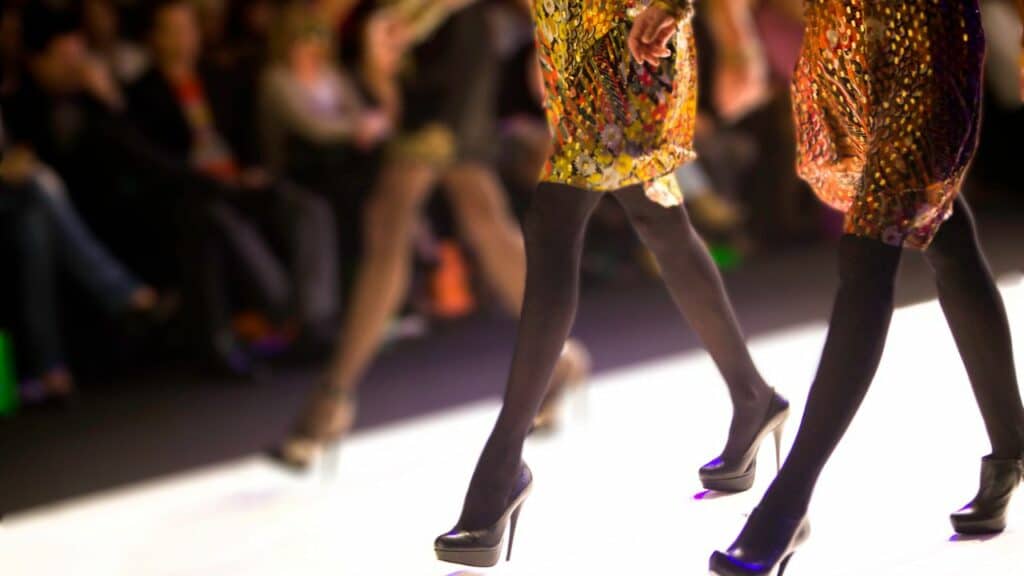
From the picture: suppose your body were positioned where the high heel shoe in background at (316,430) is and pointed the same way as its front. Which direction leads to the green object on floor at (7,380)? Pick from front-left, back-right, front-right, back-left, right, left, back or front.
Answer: front-right

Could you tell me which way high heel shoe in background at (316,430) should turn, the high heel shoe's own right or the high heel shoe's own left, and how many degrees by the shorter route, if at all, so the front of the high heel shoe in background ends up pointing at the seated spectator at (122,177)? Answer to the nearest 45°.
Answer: approximately 90° to the high heel shoe's own right

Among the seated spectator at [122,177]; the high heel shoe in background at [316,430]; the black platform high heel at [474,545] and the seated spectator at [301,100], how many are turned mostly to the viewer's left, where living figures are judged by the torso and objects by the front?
2

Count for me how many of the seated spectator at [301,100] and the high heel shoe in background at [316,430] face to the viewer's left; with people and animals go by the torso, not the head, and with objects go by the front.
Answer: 1

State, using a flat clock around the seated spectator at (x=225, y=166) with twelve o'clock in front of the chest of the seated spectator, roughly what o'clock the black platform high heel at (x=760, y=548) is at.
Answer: The black platform high heel is roughly at 1 o'clock from the seated spectator.

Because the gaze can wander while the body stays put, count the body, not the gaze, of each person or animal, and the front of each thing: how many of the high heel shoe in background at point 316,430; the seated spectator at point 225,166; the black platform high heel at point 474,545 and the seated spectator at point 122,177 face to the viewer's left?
2

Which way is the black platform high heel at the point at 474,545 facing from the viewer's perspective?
to the viewer's left

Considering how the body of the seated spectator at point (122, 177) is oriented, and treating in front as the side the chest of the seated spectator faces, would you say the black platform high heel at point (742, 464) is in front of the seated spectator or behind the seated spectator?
in front

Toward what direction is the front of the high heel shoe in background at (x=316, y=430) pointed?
to the viewer's left

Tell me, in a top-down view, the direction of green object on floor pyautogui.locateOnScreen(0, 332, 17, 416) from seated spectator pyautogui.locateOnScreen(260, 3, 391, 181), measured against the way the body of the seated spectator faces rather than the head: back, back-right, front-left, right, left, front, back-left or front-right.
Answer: right

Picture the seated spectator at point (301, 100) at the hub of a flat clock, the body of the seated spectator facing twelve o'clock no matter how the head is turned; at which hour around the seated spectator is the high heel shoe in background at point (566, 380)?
The high heel shoe in background is roughly at 1 o'clock from the seated spectator.

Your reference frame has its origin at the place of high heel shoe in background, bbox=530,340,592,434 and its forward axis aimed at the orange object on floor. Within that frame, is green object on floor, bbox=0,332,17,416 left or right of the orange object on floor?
left
